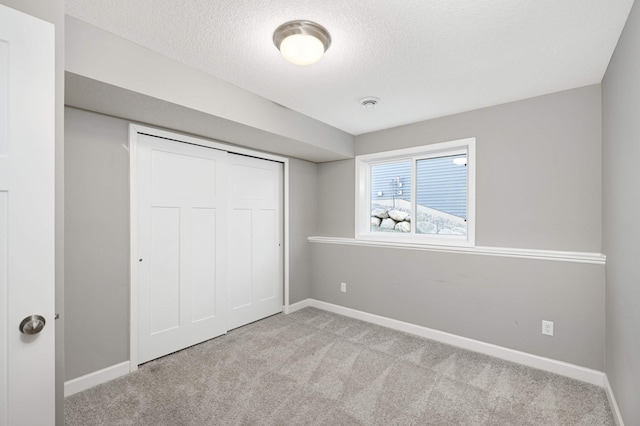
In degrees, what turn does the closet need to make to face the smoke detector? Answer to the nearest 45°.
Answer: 0° — it already faces it

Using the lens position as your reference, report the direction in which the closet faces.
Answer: facing the viewer and to the right of the viewer

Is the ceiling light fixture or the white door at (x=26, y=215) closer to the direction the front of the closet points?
the ceiling light fixture

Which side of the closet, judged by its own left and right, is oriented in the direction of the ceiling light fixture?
front

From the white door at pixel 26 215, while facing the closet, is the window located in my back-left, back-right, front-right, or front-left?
front-right

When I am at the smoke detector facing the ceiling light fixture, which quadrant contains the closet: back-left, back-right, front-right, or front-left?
front-right

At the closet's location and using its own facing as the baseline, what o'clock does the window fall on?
The window is roughly at 11 o'clock from the closet.

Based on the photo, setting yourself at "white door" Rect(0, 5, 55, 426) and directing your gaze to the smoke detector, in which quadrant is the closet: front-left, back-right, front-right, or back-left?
front-left

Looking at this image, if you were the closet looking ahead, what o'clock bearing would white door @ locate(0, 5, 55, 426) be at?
The white door is roughly at 2 o'clock from the closet.

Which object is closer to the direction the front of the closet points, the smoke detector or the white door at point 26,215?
the smoke detector
